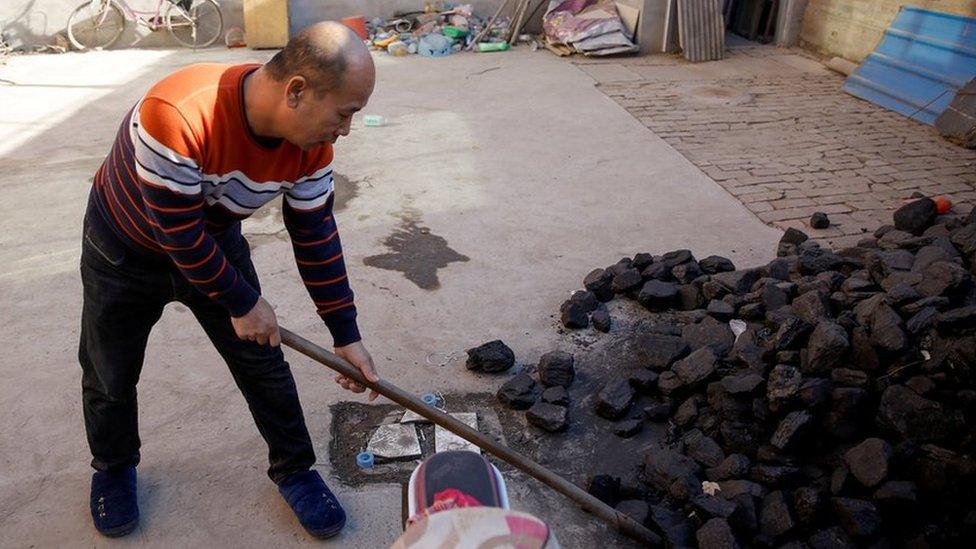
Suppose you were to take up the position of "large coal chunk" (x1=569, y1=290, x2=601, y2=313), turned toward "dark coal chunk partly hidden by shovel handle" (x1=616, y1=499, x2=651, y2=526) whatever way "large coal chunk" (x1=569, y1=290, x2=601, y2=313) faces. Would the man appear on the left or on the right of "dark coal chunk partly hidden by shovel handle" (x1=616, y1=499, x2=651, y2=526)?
right

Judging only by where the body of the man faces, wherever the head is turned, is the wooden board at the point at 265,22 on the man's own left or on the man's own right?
on the man's own left

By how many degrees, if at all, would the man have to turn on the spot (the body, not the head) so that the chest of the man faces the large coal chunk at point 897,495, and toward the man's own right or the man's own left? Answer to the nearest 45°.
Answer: approximately 45° to the man's own left

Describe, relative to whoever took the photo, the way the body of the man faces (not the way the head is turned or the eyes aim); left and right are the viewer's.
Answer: facing the viewer and to the right of the viewer

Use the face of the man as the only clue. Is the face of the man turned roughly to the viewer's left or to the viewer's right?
to the viewer's right

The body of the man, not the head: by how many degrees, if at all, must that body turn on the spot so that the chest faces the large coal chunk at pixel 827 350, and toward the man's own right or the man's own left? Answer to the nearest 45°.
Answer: approximately 45° to the man's own left

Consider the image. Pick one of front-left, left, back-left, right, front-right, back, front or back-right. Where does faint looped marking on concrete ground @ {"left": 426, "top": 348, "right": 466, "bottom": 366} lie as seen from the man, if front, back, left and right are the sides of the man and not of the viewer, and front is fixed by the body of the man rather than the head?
left
